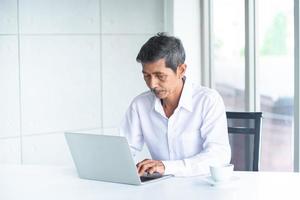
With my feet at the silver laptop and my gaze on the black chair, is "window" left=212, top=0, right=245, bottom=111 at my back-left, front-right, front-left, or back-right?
front-left

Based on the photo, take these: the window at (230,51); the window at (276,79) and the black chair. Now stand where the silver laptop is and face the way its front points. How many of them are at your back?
0

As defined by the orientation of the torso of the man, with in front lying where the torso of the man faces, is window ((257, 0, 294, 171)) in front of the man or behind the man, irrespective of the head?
behind

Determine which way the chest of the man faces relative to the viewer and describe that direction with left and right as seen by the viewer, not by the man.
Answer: facing the viewer and to the left of the viewer

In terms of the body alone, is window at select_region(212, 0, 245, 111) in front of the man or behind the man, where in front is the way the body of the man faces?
behind

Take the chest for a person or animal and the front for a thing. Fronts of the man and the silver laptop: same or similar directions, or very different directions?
very different directions

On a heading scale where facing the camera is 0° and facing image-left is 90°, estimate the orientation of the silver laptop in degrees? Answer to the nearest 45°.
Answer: approximately 225°

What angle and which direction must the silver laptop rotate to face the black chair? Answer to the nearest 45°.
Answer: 0° — it already faces it

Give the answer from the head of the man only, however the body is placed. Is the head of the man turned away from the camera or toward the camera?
toward the camera
